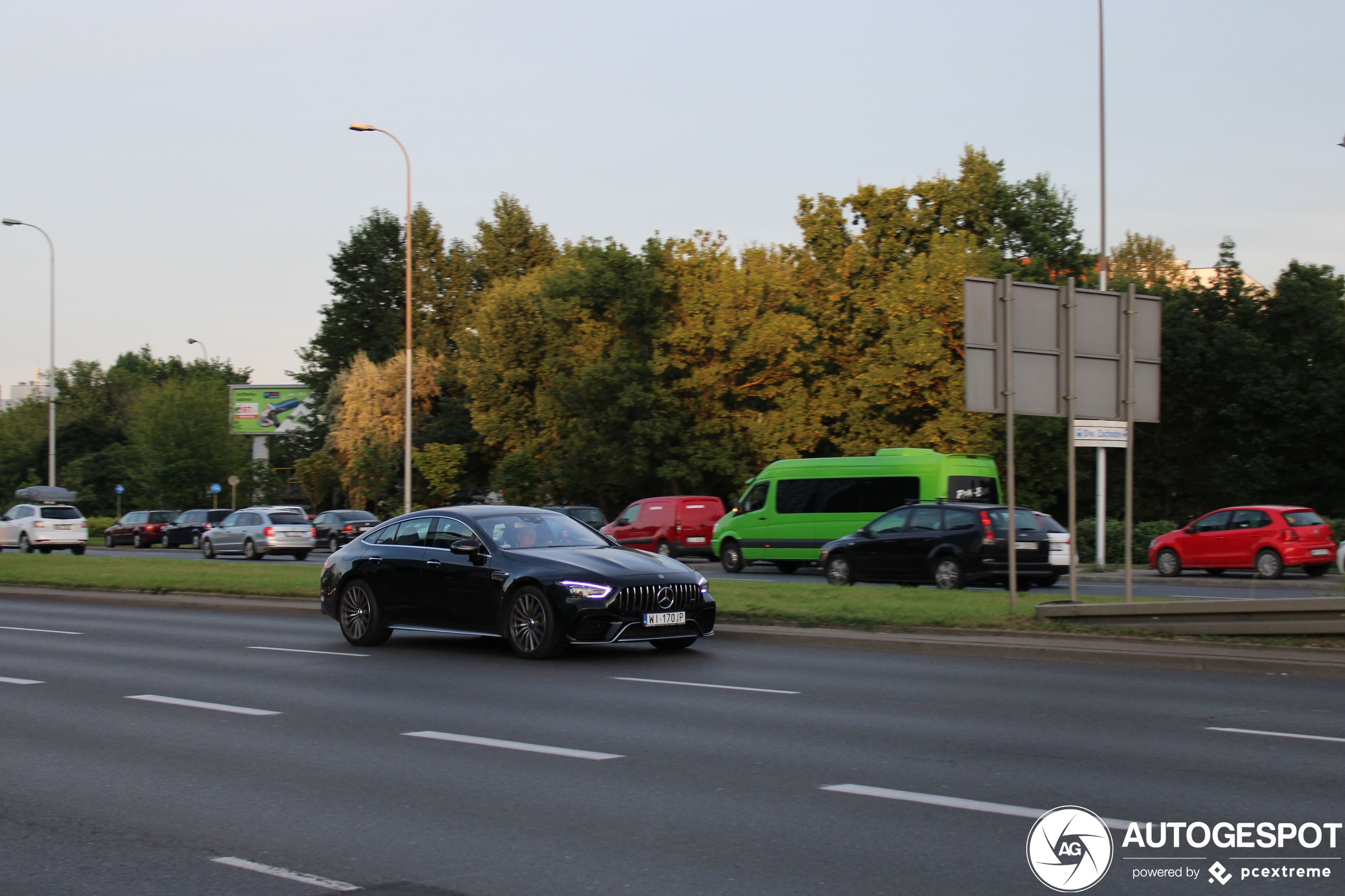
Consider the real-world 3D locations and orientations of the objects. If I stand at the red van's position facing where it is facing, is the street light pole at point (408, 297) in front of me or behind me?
in front

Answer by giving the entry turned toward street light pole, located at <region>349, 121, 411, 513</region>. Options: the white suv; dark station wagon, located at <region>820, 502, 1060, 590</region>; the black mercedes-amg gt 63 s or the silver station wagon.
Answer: the dark station wagon

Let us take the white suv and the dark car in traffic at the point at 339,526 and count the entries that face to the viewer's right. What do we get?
0

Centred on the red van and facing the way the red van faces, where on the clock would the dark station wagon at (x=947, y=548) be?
The dark station wagon is roughly at 7 o'clock from the red van.

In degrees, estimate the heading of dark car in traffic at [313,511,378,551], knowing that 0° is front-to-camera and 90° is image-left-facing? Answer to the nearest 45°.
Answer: approximately 135°

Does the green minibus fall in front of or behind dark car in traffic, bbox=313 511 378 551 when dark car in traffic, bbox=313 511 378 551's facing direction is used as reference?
behind

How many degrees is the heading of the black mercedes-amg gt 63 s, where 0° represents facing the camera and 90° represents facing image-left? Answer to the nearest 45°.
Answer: approximately 315°

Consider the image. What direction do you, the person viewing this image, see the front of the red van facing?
facing away from the viewer and to the left of the viewer

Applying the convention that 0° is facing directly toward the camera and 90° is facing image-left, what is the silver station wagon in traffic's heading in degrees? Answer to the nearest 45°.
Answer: approximately 135°

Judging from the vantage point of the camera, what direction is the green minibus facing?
facing away from the viewer and to the left of the viewer
